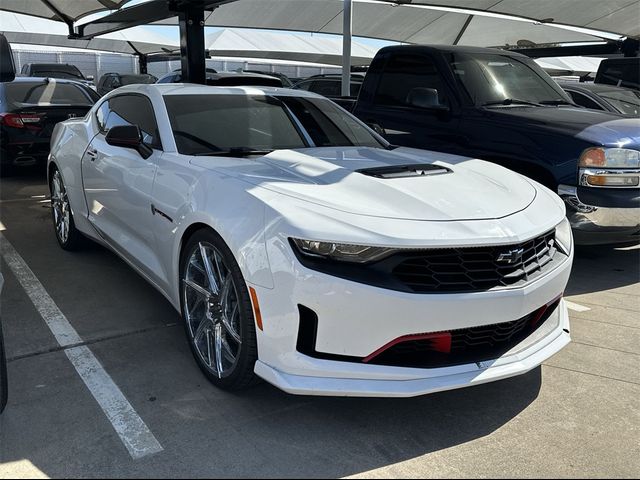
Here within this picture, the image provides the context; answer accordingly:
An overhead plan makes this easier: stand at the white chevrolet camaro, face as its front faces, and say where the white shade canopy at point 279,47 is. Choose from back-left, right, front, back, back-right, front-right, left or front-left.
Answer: back-left

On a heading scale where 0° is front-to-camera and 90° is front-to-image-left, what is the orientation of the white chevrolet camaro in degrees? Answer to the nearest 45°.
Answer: approximately 315°

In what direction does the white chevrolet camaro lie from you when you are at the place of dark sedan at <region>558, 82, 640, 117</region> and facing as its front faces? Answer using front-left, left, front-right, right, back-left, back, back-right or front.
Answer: front-right

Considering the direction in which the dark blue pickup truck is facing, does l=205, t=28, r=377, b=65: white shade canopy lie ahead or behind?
behind

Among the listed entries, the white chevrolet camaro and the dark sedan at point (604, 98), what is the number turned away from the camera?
0

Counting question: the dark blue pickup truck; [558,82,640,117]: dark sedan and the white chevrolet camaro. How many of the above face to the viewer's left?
0

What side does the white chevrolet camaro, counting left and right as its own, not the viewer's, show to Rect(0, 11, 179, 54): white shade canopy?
back

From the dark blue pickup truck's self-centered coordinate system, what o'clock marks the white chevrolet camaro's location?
The white chevrolet camaro is roughly at 2 o'clock from the dark blue pickup truck.

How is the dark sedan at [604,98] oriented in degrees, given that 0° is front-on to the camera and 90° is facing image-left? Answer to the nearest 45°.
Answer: approximately 315°

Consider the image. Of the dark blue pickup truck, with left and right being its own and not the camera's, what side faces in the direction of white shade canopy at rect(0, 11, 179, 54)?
back
